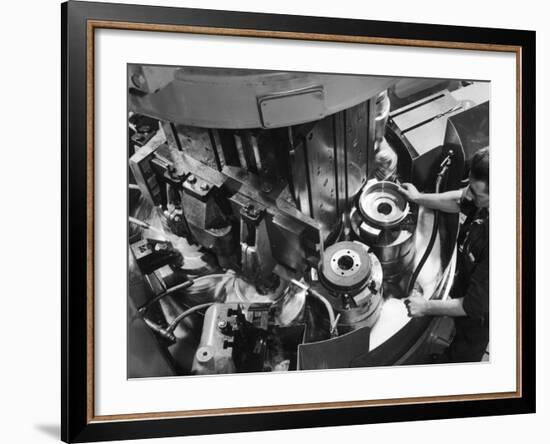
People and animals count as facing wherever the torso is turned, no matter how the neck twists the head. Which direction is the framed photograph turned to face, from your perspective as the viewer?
facing the viewer and to the right of the viewer
